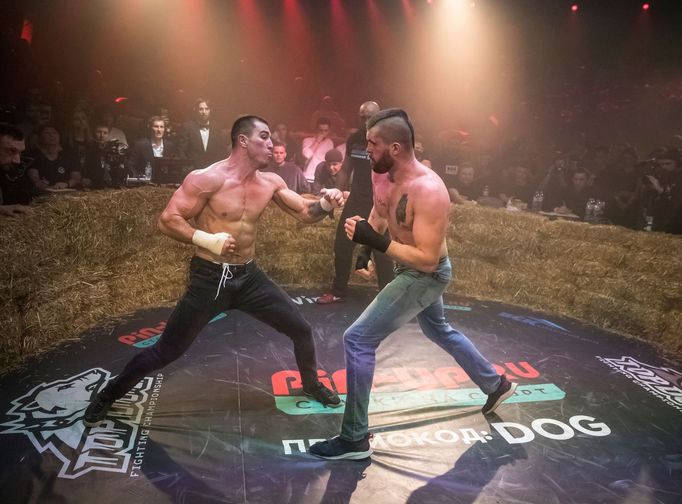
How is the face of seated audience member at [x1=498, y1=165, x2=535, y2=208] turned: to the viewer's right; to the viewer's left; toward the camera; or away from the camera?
toward the camera

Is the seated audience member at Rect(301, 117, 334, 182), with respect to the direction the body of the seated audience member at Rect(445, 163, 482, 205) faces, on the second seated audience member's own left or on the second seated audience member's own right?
on the second seated audience member's own right

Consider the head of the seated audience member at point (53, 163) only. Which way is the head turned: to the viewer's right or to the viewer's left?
to the viewer's right

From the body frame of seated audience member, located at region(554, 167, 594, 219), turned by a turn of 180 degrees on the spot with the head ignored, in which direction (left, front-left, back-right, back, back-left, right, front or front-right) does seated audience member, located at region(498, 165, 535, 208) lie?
back-left

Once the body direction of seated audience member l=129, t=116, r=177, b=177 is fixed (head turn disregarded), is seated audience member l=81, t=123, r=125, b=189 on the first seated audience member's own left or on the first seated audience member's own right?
on the first seated audience member's own right

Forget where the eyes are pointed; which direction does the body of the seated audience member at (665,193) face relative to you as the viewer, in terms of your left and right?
facing the viewer and to the left of the viewer

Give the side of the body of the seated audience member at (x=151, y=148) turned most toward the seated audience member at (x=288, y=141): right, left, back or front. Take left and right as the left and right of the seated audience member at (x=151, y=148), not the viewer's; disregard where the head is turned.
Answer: left

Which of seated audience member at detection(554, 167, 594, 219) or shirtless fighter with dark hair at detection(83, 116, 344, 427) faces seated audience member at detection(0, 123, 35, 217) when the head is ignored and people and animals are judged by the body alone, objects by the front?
seated audience member at detection(554, 167, 594, 219)

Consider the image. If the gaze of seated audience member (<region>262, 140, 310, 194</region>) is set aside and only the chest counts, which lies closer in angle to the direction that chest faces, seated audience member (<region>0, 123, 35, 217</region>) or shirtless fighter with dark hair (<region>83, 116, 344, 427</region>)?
the shirtless fighter with dark hair

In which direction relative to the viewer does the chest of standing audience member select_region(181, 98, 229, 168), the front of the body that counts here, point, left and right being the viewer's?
facing the viewer

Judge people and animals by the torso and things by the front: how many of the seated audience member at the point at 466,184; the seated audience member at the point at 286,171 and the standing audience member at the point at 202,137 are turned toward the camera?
3

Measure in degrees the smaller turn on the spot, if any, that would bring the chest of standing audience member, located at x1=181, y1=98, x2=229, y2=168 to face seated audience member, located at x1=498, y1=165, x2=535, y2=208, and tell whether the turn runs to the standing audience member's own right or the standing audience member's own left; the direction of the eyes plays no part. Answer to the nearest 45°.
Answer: approximately 90° to the standing audience member's own left

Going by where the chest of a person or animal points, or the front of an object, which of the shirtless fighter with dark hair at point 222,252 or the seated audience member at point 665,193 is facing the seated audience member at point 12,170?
the seated audience member at point 665,193

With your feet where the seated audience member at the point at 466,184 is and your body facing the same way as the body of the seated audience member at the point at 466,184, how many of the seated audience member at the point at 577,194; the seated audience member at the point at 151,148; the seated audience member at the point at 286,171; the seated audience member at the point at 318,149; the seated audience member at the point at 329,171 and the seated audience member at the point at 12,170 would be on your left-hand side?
1

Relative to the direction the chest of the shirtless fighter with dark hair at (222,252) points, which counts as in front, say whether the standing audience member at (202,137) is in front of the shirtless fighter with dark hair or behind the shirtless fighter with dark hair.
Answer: behind

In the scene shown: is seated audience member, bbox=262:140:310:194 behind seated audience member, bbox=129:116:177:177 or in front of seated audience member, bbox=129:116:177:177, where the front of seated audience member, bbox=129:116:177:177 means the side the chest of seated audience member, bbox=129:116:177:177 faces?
in front

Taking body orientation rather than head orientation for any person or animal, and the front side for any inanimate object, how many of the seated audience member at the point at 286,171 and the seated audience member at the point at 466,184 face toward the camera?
2

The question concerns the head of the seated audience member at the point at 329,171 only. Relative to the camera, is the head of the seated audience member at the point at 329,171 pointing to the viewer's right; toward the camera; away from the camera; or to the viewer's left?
toward the camera
